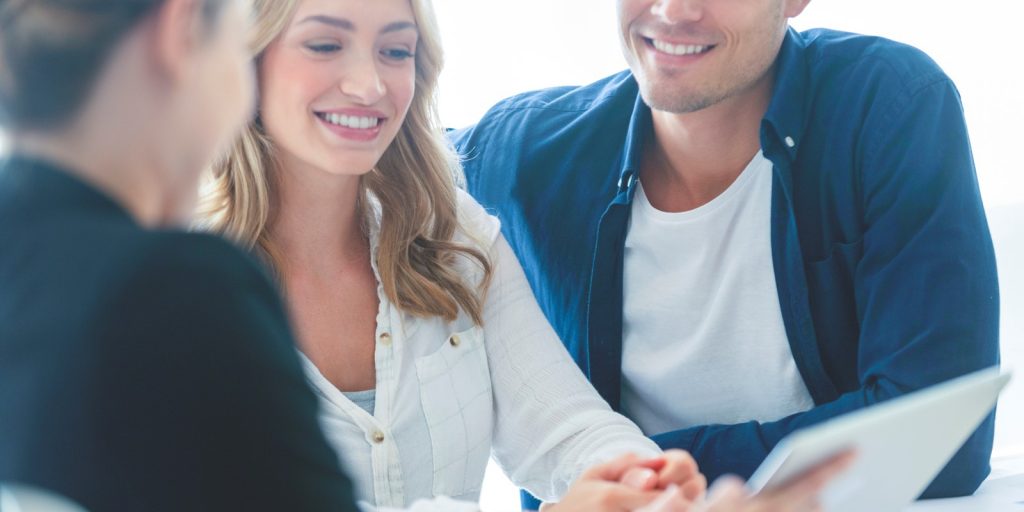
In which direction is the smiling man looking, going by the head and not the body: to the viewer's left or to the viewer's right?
to the viewer's left

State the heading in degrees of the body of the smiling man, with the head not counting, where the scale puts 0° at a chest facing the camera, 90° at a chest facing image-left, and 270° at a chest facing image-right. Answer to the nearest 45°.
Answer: approximately 0°

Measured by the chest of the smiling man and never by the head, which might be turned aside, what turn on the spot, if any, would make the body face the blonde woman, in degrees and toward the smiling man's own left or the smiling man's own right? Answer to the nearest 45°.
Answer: approximately 45° to the smiling man's own right
